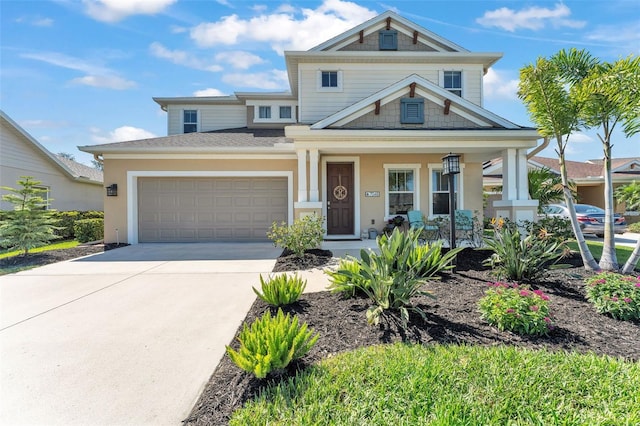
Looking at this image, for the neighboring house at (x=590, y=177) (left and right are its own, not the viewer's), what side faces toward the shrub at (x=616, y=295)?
front

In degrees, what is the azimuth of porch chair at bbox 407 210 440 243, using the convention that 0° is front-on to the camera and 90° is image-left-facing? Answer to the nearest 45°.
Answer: approximately 315°

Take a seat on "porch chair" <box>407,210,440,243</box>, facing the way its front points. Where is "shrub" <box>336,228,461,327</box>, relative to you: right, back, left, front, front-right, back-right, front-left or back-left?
front-right

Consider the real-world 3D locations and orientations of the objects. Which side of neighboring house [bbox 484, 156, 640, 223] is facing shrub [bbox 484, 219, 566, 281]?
front

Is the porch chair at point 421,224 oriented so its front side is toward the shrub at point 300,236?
no

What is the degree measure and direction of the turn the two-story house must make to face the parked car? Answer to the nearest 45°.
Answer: approximately 90° to its left

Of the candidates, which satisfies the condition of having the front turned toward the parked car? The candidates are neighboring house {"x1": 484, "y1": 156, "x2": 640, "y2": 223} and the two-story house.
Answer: the neighboring house

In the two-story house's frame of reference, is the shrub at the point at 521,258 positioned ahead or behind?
ahead

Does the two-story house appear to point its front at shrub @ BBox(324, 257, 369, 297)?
yes

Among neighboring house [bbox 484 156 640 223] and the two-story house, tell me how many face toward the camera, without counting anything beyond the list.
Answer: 2

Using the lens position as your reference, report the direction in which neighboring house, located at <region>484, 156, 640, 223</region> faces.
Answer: facing the viewer

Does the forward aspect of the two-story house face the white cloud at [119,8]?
no

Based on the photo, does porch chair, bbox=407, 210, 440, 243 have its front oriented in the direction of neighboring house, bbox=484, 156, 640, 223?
no

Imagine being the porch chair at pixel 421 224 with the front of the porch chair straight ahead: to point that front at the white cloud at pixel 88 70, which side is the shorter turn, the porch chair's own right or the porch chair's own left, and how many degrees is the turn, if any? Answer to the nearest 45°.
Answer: approximately 135° to the porch chair's own right
